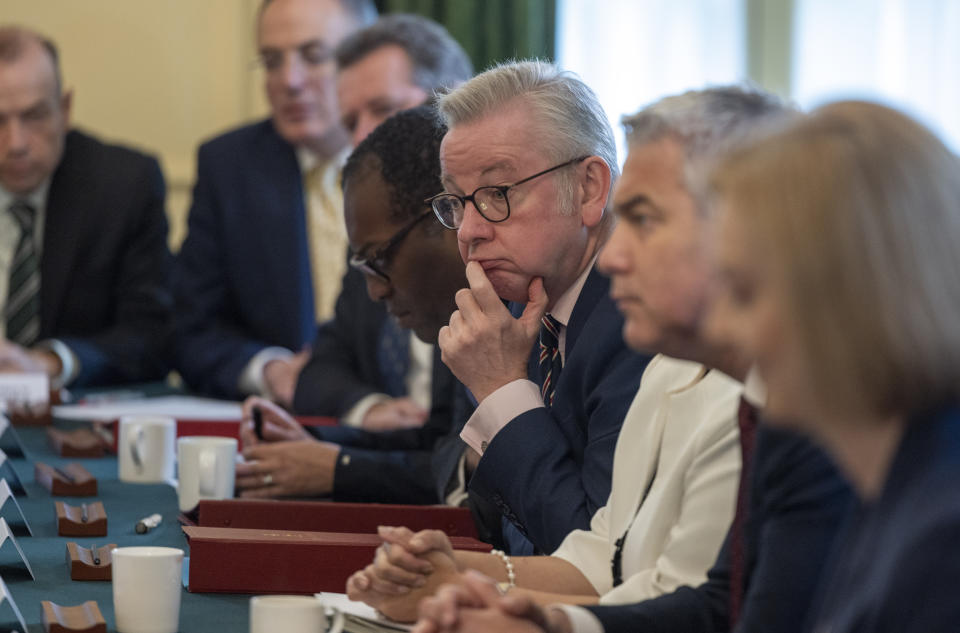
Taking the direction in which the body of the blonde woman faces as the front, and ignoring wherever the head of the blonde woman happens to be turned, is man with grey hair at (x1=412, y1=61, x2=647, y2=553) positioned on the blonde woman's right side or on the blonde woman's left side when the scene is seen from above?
on the blonde woman's right side

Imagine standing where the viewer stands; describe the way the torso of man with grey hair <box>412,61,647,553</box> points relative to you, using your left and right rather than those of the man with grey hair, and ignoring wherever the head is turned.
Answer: facing the viewer and to the left of the viewer

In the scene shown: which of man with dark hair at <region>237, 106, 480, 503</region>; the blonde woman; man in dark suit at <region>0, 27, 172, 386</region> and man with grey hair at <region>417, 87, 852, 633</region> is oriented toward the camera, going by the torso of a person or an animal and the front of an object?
the man in dark suit

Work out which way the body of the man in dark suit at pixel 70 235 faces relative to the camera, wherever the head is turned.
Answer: toward the camera

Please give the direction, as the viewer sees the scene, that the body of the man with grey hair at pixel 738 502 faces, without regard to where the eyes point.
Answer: to the viewer's left

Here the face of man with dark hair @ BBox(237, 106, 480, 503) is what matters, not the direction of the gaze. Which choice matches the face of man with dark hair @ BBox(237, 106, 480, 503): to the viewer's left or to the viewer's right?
to the viewer's left

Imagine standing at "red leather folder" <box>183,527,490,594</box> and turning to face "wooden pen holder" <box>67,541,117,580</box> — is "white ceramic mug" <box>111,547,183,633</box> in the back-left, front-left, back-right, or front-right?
front-left

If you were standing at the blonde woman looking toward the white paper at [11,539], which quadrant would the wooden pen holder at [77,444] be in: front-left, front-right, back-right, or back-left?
front-right

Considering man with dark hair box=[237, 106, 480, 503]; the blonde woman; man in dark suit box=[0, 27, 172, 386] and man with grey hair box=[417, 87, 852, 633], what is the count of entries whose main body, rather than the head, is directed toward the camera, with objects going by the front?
1

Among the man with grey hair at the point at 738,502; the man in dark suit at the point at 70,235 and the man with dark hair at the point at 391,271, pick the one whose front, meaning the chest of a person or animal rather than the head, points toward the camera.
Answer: the man in dark suit
